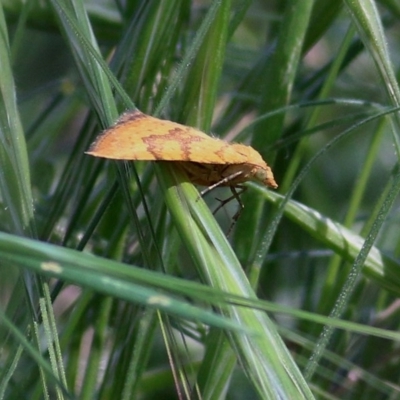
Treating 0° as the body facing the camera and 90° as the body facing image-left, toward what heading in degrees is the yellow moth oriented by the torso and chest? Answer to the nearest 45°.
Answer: approximately 270°
